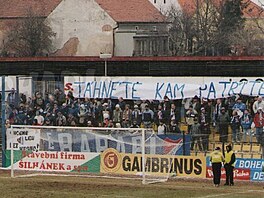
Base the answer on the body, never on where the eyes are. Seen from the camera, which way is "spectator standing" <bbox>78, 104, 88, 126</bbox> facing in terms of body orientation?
toward the camera

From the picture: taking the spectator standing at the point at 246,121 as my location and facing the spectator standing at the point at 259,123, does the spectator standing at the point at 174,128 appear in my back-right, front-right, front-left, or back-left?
back-right

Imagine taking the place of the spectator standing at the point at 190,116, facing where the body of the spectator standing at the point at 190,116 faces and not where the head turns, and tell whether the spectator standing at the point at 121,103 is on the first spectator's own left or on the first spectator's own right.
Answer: on the first spectator's own right

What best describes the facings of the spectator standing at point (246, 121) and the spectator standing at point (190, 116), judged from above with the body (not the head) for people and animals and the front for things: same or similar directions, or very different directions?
same or similar directions

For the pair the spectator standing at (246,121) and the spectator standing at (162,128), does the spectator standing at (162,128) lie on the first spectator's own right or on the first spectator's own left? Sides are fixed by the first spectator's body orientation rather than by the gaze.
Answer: on the first spectator's own right

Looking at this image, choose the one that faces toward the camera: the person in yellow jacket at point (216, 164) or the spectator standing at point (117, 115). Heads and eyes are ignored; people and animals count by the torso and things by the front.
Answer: the spectator standing

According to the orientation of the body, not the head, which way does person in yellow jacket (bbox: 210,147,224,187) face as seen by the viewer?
away from the camera

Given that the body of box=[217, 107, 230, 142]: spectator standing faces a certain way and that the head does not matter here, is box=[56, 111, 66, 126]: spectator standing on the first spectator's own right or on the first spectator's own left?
on the first spectator's own right

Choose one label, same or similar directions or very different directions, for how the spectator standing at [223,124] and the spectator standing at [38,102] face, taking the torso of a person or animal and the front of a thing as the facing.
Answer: same or similar directions

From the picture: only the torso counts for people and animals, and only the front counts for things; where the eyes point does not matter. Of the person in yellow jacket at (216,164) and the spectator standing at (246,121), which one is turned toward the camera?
the spectator standing

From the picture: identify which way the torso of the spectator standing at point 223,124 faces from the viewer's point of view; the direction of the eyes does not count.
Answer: toward the camera

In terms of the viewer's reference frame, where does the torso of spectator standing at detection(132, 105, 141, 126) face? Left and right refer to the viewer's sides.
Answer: facing the viewer
